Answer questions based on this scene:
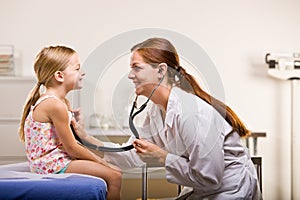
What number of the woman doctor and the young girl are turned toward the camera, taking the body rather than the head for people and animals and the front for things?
0

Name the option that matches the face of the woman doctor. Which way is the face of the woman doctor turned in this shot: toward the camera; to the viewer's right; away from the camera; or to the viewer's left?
to the viewer's left

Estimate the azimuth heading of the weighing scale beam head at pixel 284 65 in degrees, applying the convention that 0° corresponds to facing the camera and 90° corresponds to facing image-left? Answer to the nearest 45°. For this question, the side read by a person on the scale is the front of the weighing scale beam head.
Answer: approximately 0°

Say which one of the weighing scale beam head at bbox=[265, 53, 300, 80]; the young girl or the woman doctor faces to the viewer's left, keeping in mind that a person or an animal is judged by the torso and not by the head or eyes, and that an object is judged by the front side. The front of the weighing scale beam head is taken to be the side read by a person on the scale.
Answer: the woman doctor

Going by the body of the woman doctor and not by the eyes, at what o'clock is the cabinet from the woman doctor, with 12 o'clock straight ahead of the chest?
The cabinet is roughly at 2 o'clock from the woman doctor.

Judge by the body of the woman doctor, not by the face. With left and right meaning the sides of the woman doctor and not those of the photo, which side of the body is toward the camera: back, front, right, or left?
left

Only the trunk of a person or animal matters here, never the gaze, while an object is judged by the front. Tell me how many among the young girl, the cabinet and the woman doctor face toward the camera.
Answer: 1

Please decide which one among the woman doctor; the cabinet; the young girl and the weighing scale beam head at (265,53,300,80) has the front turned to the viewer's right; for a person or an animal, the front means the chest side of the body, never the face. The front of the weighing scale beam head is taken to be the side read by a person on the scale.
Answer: the young girl

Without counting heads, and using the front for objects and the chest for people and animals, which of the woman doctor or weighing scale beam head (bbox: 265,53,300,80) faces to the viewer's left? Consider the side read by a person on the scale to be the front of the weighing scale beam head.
the woman doctor

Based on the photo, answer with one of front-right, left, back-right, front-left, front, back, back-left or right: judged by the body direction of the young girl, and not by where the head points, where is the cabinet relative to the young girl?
left

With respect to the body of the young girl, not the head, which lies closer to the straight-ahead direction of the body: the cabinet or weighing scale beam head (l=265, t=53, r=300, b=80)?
the weighing scale beam head

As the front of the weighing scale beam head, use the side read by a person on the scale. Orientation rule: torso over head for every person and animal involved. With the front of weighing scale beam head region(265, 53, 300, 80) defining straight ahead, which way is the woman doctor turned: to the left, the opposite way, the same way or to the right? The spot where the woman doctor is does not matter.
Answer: to the right

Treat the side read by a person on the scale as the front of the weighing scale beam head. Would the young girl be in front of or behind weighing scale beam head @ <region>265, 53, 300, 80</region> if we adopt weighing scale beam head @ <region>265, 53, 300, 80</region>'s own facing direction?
in front

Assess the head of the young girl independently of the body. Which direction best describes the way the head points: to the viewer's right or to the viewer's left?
to the viewer's right
